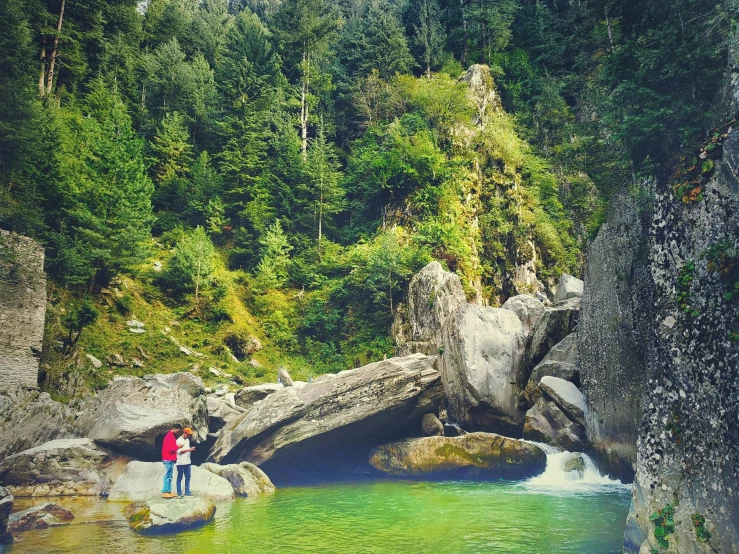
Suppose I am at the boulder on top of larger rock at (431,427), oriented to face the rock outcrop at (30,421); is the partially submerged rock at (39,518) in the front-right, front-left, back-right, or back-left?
front-left

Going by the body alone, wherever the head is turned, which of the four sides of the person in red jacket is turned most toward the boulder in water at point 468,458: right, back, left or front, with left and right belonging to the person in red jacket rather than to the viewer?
front

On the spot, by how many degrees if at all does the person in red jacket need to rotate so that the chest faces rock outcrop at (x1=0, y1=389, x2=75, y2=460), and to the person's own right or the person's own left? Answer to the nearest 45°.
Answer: approximately 135° to the person's own left

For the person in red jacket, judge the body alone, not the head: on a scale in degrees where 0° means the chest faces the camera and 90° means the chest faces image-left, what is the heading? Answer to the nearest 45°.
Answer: approximately 270°

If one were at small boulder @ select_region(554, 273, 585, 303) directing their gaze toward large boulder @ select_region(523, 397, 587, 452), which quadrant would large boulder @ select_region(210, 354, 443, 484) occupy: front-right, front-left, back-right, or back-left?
front-right

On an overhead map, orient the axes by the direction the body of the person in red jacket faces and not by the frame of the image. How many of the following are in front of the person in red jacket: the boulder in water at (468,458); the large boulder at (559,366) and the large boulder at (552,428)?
3

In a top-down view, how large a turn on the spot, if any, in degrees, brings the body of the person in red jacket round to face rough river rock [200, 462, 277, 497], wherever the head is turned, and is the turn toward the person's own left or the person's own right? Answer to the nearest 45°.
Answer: approximately 45° to the person's own left

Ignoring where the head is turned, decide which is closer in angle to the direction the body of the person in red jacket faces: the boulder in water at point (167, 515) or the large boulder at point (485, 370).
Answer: the large boulder

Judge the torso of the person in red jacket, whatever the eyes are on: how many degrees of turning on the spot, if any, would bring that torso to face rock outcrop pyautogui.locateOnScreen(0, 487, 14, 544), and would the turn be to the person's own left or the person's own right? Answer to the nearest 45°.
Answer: approximately 135° to the person's own right

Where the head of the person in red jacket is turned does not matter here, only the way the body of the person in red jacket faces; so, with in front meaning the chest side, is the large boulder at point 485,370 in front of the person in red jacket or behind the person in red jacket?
in front

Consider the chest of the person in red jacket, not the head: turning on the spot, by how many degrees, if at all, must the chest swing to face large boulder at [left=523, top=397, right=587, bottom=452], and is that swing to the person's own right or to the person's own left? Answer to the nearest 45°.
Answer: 0° — they already face it

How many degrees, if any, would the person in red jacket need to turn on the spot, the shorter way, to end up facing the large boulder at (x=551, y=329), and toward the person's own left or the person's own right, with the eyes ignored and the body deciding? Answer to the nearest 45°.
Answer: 0° — they already face it
